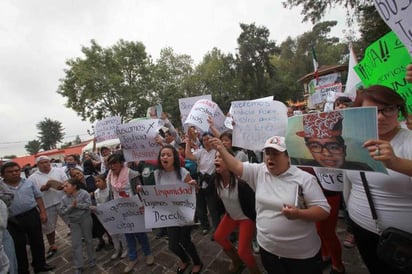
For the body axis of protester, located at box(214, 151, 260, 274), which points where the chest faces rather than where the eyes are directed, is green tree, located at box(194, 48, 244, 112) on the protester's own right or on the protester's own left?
on the protester's own right

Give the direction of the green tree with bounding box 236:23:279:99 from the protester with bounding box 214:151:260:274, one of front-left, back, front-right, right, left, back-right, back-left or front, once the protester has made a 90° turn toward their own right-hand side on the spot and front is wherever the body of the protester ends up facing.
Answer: front-right

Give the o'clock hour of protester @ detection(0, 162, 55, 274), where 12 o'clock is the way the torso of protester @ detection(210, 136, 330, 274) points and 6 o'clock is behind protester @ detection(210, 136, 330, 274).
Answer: protester @ detection(0, 162, 55, 274) is roughly at 2 o'clock from protester @ detection(210, 136, 330, 274).

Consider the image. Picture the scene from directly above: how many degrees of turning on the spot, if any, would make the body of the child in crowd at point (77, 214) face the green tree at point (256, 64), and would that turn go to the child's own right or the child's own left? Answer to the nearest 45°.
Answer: approximately 180°

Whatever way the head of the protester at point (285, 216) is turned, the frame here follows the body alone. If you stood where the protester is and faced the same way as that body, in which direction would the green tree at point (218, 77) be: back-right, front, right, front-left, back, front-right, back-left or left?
back-right

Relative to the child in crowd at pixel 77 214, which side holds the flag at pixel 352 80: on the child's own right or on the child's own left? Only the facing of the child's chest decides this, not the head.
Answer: on the child's own left

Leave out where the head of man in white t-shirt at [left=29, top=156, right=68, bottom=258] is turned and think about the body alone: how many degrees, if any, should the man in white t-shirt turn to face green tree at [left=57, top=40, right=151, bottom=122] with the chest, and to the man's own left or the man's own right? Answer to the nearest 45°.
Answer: approximately 180°

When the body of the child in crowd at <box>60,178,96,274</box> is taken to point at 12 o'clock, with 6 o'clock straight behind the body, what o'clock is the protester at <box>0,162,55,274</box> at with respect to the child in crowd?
The protester is roughly at 3 o'clock from the child in crowd.

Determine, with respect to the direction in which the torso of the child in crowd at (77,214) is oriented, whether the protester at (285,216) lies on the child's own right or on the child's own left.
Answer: on the child's own left

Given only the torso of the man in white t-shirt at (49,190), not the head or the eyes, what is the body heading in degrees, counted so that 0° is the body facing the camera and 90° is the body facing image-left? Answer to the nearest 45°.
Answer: approximately 0°

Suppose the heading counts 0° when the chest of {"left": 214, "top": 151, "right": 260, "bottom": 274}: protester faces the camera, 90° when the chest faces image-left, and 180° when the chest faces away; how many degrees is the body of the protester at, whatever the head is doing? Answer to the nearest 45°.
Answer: approximately 45°
